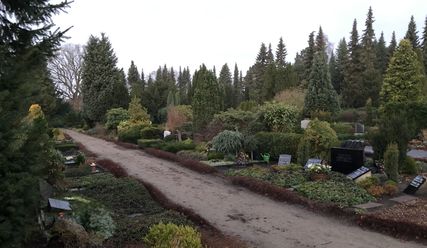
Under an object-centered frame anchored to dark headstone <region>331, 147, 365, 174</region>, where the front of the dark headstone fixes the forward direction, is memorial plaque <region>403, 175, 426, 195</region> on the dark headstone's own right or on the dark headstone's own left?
on the dark headstone's own left

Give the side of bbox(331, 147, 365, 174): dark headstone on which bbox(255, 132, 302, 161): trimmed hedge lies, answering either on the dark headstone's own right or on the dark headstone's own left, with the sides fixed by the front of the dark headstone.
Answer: on the dark headstone's own right

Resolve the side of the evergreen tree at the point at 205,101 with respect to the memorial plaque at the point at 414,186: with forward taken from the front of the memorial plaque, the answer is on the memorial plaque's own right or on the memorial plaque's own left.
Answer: on the memorial plaque's own right

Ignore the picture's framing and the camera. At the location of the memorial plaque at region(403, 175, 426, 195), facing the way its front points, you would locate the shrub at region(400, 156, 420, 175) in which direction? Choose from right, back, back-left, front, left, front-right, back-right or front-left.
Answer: back-right

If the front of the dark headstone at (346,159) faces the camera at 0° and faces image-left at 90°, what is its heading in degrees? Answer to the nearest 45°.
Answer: approximately 45°

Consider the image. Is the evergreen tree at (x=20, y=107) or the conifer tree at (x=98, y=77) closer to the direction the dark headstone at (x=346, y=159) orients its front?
the evergreen tree

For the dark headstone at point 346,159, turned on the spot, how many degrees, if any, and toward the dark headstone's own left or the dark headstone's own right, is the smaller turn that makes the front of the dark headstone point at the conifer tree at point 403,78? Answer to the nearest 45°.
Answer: approximately 135° to the dark headstone's own right

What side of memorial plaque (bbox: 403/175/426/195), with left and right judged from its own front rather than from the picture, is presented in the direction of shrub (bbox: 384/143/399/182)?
right

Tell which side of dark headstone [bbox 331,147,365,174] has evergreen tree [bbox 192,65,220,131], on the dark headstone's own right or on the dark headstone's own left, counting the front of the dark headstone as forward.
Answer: on the dark headstone's own right

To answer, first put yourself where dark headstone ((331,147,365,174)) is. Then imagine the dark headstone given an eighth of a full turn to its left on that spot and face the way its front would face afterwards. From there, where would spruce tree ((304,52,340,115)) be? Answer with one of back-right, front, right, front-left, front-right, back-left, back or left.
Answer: back

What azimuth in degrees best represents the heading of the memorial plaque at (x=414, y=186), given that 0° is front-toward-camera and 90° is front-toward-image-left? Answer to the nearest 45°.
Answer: approximately 45°
